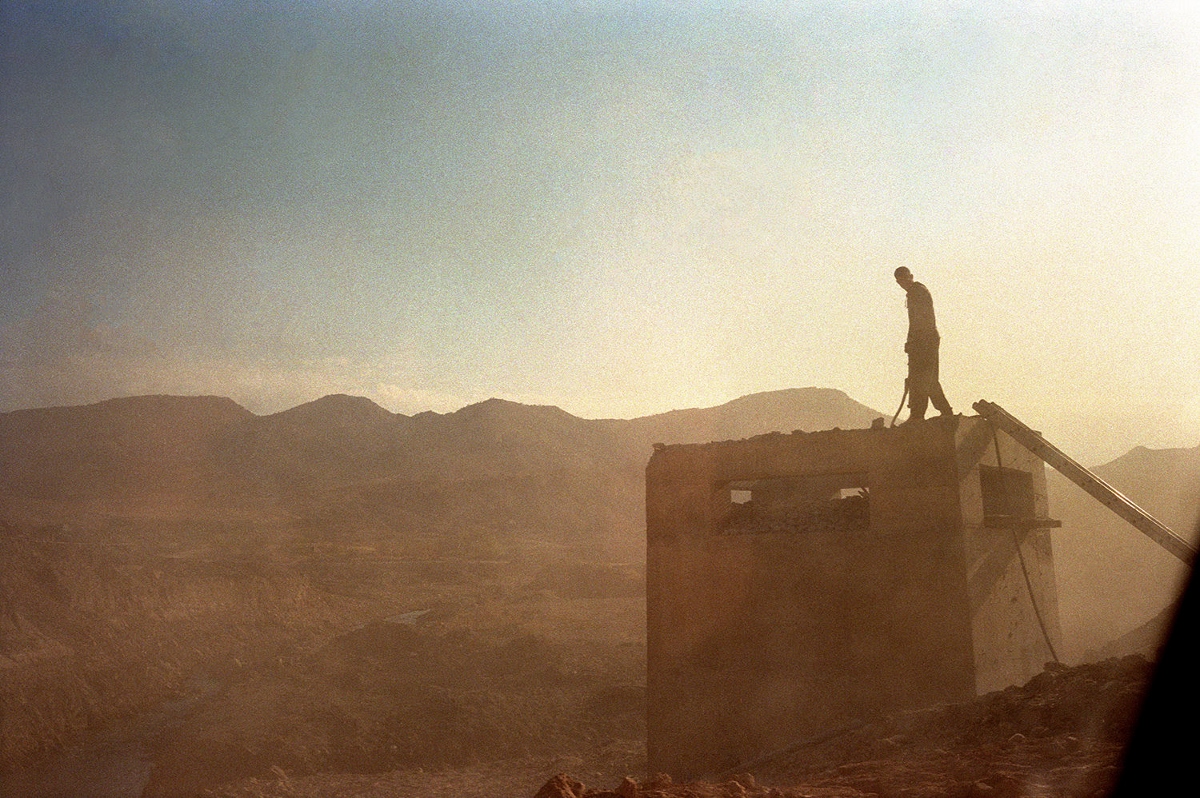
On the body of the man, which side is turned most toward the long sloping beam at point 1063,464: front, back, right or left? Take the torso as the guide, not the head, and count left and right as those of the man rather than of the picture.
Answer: back

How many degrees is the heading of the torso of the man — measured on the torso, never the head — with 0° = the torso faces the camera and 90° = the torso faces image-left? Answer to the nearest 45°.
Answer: approximately 90°
